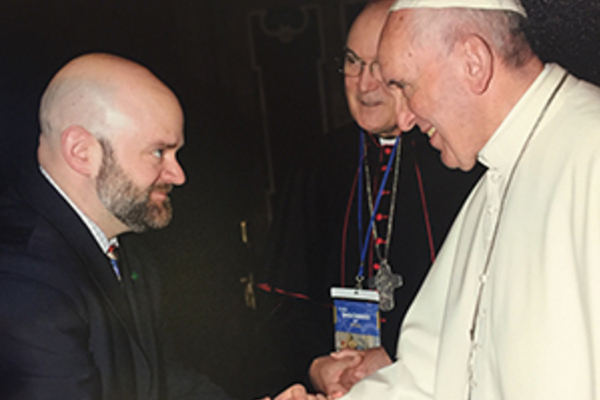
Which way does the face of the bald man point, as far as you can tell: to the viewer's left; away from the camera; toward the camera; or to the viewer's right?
to the viewer's right

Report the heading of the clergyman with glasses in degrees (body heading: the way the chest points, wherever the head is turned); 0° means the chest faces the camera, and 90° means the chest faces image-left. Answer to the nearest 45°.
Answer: approximately 0°

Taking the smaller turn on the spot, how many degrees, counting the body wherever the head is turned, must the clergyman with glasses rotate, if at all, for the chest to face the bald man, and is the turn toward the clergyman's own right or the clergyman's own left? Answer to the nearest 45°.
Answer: approximately 45° to the clergyman's own right
